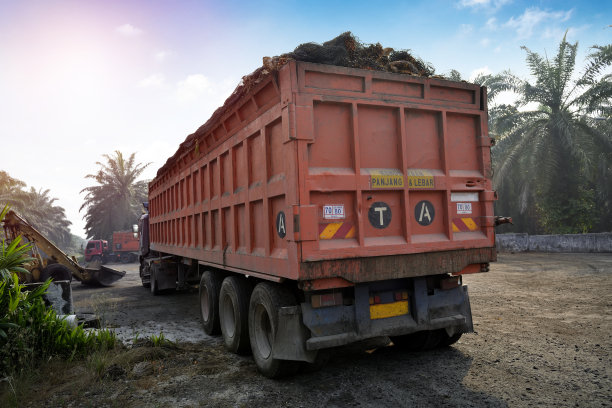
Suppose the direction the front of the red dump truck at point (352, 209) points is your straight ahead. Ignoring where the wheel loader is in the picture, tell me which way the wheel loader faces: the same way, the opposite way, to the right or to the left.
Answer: to the right

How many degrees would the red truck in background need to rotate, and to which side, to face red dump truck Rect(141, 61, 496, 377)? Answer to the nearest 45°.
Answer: approximately 90° to its left

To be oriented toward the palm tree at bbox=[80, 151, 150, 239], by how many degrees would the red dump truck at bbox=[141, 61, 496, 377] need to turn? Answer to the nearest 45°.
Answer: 0° — it already faces it

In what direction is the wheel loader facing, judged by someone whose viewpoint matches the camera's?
facing to the right of the viewer

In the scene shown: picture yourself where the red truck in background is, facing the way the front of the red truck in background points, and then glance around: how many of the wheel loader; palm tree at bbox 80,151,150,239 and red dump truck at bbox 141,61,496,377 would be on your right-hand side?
1

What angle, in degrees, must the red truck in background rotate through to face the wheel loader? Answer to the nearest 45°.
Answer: approximately 90° to its left

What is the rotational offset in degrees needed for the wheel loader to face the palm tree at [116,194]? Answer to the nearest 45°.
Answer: approximately 90° to its left

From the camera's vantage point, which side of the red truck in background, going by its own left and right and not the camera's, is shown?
left

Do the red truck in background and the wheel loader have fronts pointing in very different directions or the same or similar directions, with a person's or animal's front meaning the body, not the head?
very different directions

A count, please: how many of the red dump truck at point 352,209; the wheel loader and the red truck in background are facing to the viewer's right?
1

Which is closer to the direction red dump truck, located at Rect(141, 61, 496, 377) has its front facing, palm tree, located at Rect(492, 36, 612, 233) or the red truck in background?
the red truck in background

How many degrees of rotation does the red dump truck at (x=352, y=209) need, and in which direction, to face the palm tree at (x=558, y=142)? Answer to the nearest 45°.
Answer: approximately 90° to its right
